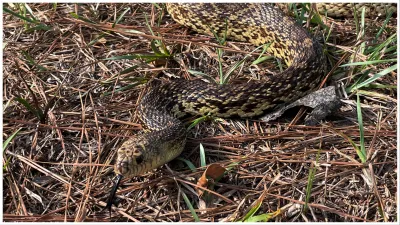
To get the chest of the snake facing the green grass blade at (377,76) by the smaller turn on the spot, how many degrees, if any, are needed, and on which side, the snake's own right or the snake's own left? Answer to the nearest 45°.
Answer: approximately 135° to the snake's own left

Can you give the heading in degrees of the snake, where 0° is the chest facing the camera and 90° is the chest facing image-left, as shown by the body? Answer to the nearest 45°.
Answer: approximately 45°

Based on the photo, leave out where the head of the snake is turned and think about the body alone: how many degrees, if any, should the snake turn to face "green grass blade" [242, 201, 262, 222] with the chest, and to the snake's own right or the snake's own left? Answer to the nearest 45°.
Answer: approximately 45° to the snake's own left
